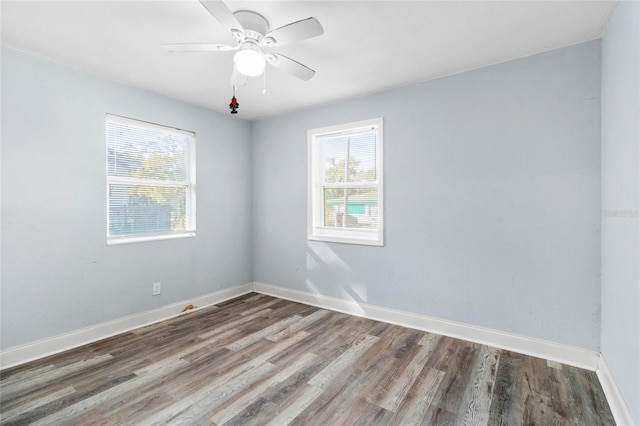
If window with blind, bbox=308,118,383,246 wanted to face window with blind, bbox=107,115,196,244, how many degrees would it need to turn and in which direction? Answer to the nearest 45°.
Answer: approximately 45° to its right

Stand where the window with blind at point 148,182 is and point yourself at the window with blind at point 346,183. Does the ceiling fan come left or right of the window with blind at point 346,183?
right

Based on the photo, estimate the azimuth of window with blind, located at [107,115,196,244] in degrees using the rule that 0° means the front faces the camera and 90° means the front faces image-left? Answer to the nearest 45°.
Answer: approximately 315°

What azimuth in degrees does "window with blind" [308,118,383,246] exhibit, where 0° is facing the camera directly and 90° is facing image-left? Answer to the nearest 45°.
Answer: approximately 45°

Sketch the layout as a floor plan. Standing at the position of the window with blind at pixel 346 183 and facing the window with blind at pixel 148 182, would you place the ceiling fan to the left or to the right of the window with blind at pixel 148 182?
left

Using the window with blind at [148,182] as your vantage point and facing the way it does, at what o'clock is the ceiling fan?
The ceiling fan is roughly at 1 o'clock from the window with blind.
